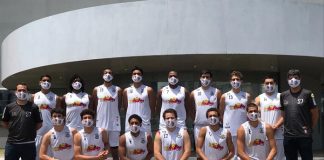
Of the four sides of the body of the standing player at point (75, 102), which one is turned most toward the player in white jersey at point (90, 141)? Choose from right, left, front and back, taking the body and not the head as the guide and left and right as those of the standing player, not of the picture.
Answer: front

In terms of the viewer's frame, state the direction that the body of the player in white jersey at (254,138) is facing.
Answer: toward the camera

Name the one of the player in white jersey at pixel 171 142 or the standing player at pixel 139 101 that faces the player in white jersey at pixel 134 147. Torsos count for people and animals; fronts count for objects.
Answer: the standing player

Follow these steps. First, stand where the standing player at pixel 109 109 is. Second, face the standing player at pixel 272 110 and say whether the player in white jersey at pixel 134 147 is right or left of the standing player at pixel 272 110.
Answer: right

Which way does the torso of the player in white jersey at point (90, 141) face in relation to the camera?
toward the camera

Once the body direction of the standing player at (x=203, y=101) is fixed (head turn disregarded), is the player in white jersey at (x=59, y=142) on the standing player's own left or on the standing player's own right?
on the standing player's own right

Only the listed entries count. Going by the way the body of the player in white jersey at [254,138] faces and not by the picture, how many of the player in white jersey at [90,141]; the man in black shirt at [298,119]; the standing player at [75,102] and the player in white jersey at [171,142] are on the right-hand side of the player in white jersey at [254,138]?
3

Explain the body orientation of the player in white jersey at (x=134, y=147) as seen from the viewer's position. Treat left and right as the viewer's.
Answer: facing the viewer

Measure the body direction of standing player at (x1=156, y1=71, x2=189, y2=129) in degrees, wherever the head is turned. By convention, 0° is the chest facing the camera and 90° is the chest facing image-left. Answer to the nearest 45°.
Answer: approximately 0°

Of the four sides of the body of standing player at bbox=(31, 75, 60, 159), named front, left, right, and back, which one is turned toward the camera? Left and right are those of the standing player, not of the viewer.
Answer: front

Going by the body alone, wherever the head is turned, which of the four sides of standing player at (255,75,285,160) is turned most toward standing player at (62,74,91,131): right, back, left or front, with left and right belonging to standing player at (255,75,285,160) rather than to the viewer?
right

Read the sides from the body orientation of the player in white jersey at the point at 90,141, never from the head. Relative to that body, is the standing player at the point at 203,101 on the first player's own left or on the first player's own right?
on the first player's own left

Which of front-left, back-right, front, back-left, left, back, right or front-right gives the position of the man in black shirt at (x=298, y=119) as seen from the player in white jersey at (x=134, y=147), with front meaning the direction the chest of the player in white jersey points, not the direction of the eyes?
left
